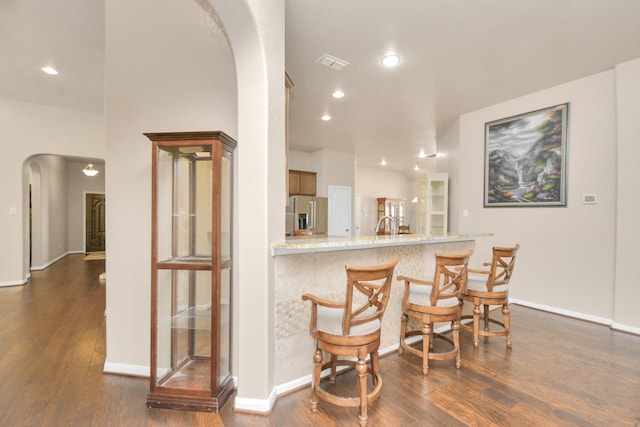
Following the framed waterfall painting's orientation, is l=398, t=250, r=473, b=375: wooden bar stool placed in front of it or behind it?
in front

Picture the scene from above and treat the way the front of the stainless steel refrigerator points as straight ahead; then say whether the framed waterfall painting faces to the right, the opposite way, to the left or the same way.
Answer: to the right

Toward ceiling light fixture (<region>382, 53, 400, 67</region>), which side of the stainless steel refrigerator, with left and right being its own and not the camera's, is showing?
front

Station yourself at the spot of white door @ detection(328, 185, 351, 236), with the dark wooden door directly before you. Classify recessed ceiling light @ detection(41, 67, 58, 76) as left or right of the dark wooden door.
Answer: left

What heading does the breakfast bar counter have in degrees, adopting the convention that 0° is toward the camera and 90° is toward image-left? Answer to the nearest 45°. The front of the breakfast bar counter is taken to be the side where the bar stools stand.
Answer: approximately 315°

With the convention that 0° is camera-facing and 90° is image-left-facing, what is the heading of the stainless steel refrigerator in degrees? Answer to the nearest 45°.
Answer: approximately 0°

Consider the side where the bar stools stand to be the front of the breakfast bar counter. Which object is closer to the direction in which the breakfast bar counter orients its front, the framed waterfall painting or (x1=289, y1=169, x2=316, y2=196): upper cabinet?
the framed waterfall painting

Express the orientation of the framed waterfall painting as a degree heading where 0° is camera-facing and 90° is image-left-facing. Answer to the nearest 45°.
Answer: approximately 45°

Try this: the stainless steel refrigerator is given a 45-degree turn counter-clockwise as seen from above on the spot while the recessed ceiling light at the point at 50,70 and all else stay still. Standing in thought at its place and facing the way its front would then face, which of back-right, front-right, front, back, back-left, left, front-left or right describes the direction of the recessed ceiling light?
right

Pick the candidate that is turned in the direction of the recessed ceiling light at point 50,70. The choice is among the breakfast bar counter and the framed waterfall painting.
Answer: the framed waterfall painting

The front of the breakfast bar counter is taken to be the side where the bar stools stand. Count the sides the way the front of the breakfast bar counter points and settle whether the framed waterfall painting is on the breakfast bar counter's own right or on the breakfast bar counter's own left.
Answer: on the breakfast bar counter's own left

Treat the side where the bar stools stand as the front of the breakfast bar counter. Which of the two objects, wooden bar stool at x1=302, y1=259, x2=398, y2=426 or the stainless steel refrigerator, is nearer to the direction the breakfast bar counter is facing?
the wooden bar stool

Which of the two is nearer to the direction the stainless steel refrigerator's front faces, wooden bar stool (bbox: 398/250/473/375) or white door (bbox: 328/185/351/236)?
the wooden bar stool

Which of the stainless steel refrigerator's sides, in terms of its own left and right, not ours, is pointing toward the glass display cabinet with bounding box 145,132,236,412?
front
